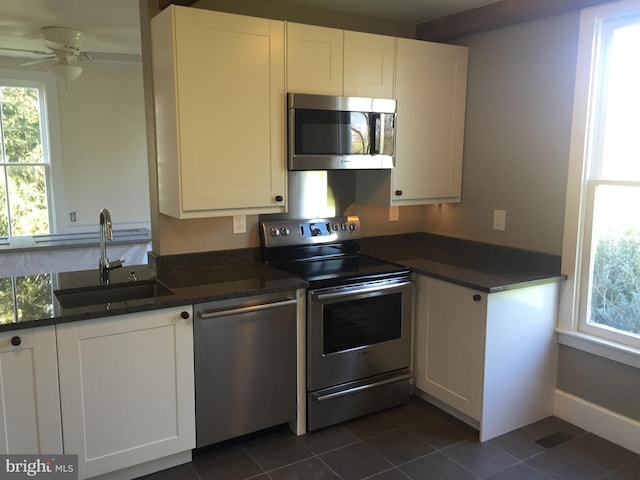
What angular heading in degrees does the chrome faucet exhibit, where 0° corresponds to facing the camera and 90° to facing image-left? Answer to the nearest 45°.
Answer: approximately 315°

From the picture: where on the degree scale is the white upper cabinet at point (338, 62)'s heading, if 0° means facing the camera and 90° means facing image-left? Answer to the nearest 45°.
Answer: approximately 315°

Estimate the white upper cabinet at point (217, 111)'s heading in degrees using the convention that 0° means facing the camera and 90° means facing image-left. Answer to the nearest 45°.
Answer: approximately 315°

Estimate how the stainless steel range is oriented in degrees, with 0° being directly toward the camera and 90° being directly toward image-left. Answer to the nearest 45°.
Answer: approximately 315°
